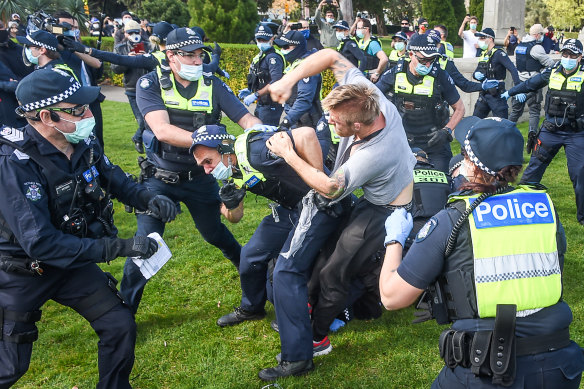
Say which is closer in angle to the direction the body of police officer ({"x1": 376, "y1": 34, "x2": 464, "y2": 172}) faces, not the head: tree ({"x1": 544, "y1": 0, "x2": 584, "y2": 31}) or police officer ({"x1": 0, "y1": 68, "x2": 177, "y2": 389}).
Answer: the police officer

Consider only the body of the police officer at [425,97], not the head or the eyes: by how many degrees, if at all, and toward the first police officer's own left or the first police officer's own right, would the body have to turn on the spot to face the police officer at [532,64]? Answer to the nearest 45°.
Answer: approximately 180°

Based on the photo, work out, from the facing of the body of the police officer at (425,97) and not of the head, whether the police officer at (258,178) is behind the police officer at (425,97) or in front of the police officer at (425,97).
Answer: in front

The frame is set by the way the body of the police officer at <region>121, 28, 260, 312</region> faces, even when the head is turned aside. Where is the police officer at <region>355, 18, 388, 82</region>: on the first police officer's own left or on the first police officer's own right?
on the first police officer's own left

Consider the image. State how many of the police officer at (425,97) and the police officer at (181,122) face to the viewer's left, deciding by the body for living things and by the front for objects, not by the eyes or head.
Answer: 0

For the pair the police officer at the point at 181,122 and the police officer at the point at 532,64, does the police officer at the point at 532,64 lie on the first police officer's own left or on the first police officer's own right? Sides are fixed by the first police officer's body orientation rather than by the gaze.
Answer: on the first police officer's own left

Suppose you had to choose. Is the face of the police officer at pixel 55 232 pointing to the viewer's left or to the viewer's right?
to the viewer's right

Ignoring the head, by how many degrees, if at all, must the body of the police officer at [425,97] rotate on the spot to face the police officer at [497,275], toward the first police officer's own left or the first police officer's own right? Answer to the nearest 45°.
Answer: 0° — they already face them

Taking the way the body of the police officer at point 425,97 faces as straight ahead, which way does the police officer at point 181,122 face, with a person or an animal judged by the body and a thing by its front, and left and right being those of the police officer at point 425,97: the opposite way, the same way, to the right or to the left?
to the left

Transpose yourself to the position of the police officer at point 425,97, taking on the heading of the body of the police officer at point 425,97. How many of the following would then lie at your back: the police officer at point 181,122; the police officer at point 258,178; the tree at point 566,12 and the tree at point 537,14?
2

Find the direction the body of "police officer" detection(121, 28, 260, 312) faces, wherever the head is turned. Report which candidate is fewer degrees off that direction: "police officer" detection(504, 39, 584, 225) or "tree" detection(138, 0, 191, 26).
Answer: the police officer

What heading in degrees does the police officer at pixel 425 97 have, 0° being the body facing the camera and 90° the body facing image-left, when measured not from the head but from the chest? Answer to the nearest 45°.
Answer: approximately 0°

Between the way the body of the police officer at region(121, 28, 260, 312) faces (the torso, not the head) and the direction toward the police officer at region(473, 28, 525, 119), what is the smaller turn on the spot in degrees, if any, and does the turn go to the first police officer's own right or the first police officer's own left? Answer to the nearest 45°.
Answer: approximately 90° to the first police officer's own left

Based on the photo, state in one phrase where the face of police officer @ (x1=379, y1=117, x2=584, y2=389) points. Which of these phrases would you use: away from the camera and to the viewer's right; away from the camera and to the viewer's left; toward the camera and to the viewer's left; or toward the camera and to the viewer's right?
away from the camera and to the viewer's left

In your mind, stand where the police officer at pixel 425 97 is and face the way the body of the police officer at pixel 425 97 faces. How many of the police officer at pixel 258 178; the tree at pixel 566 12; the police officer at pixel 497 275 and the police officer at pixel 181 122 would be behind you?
1

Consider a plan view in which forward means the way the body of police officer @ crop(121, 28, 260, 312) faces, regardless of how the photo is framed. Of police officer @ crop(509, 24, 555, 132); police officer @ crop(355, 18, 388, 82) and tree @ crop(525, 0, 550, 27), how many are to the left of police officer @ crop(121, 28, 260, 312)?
3

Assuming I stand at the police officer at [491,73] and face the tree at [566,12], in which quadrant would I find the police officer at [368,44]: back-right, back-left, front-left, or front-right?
front-left
